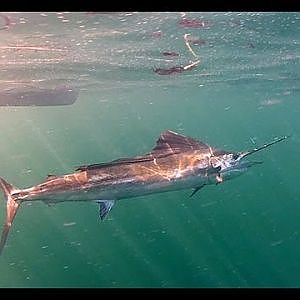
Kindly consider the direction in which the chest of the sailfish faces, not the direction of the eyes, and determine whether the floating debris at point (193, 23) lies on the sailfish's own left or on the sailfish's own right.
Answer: on the sailfish's own left

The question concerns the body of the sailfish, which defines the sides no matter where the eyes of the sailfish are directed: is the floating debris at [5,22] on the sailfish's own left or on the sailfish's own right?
on the sailfish's own left

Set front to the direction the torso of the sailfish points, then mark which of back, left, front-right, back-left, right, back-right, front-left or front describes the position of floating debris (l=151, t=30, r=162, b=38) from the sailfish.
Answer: left

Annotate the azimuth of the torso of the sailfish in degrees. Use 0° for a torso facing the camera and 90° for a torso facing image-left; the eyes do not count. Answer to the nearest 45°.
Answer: approximately 270°
